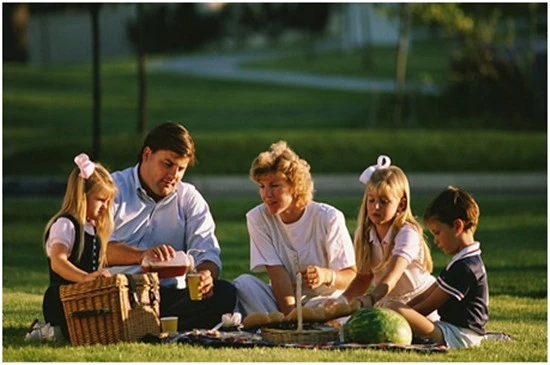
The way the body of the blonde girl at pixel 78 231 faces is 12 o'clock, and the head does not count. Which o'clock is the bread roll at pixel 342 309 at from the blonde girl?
The bread roll is roughly at 11 o'clock from the blonde girl.

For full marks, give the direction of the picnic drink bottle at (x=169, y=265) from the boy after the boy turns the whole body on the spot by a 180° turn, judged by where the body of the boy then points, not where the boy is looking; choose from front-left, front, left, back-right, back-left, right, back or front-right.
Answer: back

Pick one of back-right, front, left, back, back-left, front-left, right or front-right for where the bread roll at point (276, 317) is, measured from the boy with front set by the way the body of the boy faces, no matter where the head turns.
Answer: front

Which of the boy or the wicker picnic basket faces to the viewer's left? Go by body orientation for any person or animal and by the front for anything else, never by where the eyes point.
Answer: the boy

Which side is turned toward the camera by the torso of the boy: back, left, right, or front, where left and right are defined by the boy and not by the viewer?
left

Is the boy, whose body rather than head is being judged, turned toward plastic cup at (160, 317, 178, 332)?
yes

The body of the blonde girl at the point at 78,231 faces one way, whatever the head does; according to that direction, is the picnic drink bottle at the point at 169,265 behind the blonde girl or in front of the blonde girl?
in front

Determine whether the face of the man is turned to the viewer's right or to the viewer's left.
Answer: to the viewer's right

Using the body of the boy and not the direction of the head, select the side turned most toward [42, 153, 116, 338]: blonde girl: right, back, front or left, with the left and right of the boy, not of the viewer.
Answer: front

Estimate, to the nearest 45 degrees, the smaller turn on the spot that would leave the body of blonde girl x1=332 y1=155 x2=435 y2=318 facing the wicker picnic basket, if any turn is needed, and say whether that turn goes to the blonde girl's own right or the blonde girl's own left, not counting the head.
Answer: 0° — they already face it

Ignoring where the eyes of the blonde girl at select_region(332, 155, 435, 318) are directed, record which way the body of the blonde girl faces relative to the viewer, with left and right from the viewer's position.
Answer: facing the viewer and to the left of the viewer

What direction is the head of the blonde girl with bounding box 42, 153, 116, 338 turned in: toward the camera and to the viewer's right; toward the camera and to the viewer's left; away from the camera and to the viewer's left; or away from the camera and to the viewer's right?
toward the camera and to the viewer's right

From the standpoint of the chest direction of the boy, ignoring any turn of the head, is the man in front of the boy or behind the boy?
in front

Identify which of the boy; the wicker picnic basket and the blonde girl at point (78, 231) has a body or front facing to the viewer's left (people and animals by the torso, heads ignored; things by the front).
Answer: the boy

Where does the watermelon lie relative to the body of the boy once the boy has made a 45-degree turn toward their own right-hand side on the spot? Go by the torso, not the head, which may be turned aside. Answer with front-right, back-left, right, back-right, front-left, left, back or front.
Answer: left

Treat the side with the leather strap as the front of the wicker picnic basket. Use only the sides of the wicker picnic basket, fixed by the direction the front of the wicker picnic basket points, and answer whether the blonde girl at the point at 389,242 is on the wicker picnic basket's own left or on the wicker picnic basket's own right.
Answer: on the wicker picnic basket's own left
